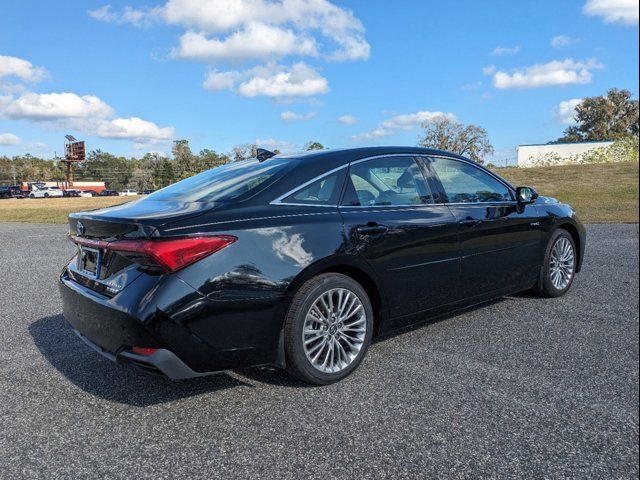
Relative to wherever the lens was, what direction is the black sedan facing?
facing away from the viewer and to the right of the viewer

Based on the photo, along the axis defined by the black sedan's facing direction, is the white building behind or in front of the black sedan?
in front
